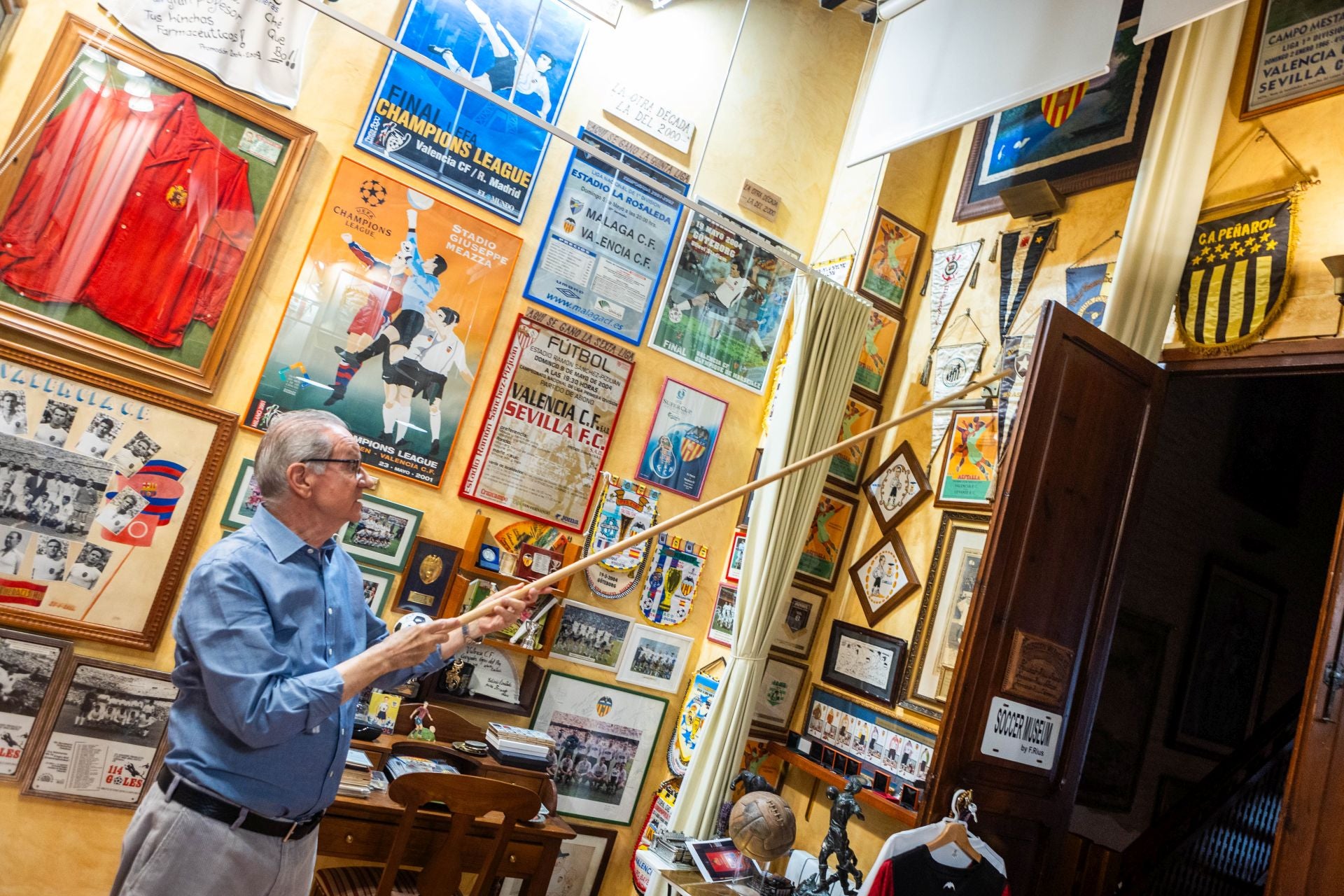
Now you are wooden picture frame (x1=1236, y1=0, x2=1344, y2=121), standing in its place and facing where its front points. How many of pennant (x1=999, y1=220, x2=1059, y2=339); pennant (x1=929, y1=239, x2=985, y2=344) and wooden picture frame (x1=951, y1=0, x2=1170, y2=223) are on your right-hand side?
3

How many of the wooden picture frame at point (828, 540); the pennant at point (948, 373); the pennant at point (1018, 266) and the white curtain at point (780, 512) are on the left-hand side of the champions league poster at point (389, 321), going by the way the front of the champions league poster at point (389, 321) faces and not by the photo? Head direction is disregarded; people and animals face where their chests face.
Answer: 4

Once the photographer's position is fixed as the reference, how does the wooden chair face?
facing away from the viewer and to the left of the viewer

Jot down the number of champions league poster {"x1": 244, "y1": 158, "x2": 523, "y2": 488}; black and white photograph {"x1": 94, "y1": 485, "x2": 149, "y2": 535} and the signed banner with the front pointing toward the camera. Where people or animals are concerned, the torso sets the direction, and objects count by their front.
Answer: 3

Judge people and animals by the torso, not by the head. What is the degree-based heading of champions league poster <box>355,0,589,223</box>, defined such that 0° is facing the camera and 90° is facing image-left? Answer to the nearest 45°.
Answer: approximately 0°

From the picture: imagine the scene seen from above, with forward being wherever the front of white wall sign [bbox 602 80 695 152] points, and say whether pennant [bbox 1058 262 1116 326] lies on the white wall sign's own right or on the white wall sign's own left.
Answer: on the white wall sign's own left

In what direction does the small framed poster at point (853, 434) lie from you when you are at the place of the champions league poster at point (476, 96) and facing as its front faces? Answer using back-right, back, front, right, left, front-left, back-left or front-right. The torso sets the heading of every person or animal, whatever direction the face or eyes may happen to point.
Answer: left

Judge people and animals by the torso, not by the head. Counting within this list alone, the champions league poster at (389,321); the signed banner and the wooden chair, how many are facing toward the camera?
2

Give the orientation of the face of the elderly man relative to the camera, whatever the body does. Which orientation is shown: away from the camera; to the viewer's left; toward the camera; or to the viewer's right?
to the viewer's right
